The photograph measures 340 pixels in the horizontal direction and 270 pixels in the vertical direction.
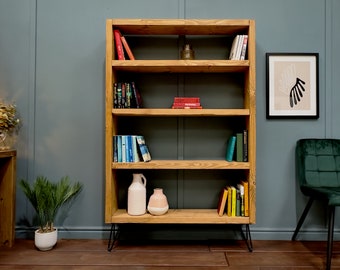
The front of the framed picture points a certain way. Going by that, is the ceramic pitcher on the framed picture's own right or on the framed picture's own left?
on the framed picture's own right

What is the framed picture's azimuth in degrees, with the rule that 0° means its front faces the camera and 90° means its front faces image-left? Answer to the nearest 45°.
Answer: approximately 0°

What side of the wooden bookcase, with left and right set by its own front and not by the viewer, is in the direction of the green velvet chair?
left

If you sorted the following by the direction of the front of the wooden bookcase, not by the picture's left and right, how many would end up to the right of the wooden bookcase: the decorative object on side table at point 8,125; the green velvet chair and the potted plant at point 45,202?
2

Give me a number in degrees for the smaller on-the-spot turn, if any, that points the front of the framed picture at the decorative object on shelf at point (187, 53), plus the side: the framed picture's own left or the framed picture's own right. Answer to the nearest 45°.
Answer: approximately 45° to the framed picture's own right

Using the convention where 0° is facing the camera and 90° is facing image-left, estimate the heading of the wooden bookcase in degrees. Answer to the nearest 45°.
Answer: approximately 0°

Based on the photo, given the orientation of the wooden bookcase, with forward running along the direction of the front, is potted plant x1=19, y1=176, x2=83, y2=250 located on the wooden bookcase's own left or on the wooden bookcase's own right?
on the wooden bookcase's own right

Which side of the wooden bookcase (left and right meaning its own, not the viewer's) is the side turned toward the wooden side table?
right

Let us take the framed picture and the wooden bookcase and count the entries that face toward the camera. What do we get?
2

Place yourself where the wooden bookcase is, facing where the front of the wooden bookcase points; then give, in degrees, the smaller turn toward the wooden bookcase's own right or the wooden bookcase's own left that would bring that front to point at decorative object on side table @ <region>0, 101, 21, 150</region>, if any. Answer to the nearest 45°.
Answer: approximately 90° to the wooden bookcase's own right
